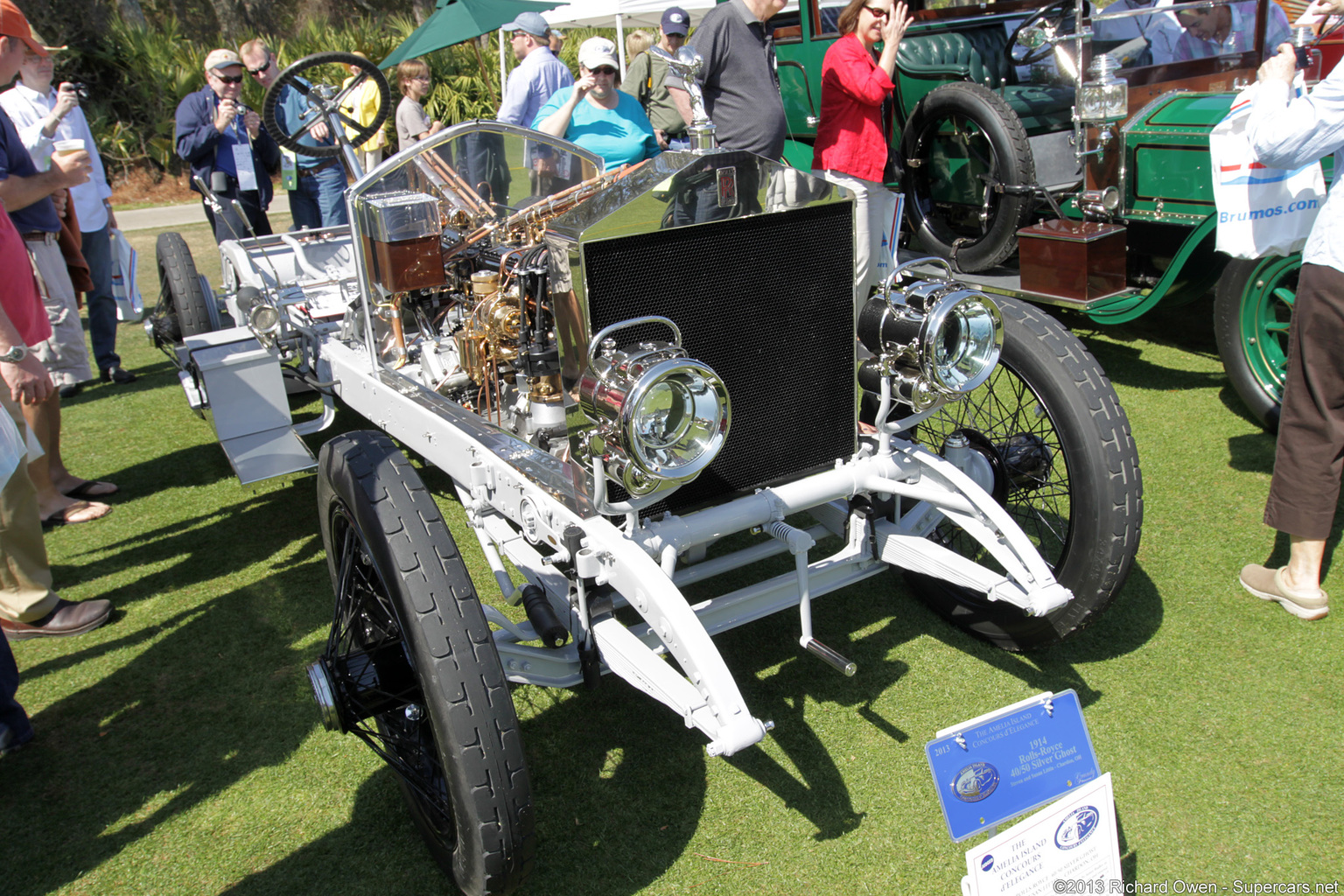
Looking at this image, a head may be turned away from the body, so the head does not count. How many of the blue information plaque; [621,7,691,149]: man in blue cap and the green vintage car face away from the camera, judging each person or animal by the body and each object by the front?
0

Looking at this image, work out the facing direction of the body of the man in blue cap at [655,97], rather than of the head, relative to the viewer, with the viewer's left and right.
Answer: facing the viewer and to the right of the viewer

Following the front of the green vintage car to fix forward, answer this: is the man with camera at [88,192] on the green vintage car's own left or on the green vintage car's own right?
on the green vintage car's own right

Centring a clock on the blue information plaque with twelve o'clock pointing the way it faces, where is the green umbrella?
The green umbrella is roughly at 5 o'clock from the blue information plaque.

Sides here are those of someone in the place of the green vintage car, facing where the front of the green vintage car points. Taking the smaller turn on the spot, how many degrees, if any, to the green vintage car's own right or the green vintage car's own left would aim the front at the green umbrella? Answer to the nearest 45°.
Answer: approximately 180°

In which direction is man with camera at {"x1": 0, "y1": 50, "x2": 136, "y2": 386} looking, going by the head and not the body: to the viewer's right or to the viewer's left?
to the viewer's right

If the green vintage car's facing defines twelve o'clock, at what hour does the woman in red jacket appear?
The woman in red jacket is roughly at 4 o'clock from the green vintage car.

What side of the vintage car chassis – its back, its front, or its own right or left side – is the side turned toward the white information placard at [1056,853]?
front

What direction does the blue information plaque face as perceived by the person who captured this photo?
facing the viewer

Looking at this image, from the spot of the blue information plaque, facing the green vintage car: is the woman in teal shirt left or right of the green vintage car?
left

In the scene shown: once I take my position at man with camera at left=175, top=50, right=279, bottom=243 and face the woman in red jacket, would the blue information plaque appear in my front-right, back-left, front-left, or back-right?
front-right

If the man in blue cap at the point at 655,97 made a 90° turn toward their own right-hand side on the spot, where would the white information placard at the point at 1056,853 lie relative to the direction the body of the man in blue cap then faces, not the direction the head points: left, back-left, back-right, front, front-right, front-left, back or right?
front-left

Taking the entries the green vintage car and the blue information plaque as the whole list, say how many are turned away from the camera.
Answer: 0
